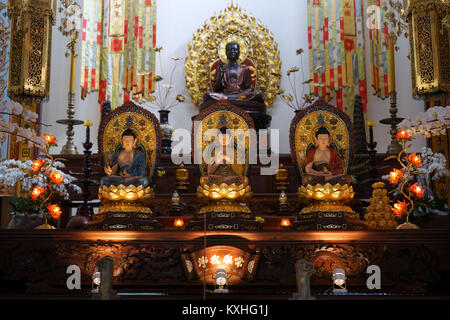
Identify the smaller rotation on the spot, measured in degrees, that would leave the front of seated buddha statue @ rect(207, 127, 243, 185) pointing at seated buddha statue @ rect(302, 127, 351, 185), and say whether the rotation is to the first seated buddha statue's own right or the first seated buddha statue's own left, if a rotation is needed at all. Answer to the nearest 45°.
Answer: approximately 90° to the first seated buddha statue's own left

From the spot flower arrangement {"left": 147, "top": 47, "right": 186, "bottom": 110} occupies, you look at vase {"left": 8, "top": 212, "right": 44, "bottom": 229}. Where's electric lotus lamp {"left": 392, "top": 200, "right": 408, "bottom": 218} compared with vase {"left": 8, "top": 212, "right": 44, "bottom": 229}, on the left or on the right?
left

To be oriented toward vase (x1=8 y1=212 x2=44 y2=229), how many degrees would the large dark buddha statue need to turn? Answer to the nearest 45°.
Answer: approximately 45° to its right

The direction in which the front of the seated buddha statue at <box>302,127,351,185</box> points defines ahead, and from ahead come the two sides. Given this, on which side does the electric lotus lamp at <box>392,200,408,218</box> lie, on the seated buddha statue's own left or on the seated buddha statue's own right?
on the seated buddha statue's own left

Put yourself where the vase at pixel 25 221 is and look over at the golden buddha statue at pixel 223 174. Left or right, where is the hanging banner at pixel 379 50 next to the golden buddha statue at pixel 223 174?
left

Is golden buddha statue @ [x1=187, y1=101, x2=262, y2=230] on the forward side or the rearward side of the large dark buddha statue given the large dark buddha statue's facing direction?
on the forward side

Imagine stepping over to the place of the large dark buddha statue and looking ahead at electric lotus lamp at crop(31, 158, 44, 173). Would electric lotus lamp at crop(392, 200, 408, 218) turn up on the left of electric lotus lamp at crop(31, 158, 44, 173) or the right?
left

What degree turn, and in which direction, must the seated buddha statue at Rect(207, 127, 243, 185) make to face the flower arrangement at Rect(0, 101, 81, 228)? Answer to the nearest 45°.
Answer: approximately 90° to its right

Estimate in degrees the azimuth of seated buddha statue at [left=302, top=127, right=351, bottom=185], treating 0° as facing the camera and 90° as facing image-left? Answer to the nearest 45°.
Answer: approximately 0°

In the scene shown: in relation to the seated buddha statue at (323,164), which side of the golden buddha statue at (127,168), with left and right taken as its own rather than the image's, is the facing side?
left

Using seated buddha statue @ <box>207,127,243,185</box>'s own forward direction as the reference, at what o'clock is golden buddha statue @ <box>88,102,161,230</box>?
The golden buddha statue is roughly at 3 o'clock from the seated buddha statue.

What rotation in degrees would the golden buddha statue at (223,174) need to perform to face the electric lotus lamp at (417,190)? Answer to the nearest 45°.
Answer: approximately 90° to its left
